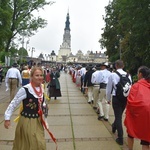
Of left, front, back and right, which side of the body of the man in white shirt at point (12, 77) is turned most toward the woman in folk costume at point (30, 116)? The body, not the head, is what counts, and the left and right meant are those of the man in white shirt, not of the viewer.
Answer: back

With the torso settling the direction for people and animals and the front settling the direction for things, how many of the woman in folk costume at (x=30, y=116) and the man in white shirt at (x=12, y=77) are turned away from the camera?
1

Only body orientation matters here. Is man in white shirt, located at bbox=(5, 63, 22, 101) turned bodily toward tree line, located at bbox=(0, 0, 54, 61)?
yes

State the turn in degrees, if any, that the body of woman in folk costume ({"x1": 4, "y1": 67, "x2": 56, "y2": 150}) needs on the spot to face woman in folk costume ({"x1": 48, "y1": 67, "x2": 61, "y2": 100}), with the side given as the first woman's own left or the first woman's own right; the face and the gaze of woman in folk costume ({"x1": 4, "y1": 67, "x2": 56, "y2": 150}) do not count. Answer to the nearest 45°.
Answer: approximately 135° to the first woman's own left

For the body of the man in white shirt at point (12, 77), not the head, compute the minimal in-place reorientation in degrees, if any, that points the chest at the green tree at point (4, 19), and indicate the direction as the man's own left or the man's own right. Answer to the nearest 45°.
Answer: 0° — they already face it

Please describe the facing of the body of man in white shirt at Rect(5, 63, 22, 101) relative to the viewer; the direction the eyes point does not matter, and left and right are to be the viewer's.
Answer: facing away from the viewer

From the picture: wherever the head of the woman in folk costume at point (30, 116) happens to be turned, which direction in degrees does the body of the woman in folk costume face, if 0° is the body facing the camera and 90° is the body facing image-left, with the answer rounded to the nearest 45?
approximately 315°
